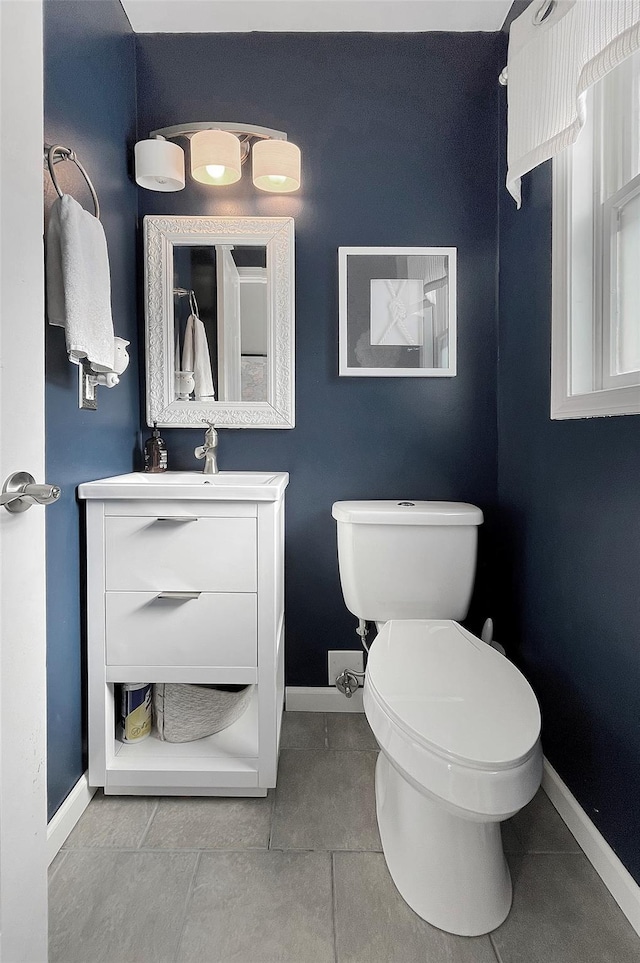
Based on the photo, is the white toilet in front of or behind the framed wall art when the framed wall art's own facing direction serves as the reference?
in front

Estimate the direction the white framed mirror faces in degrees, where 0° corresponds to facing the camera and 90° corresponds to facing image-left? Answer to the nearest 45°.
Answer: approximately 0°

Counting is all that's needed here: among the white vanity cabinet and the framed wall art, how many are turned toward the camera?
2
